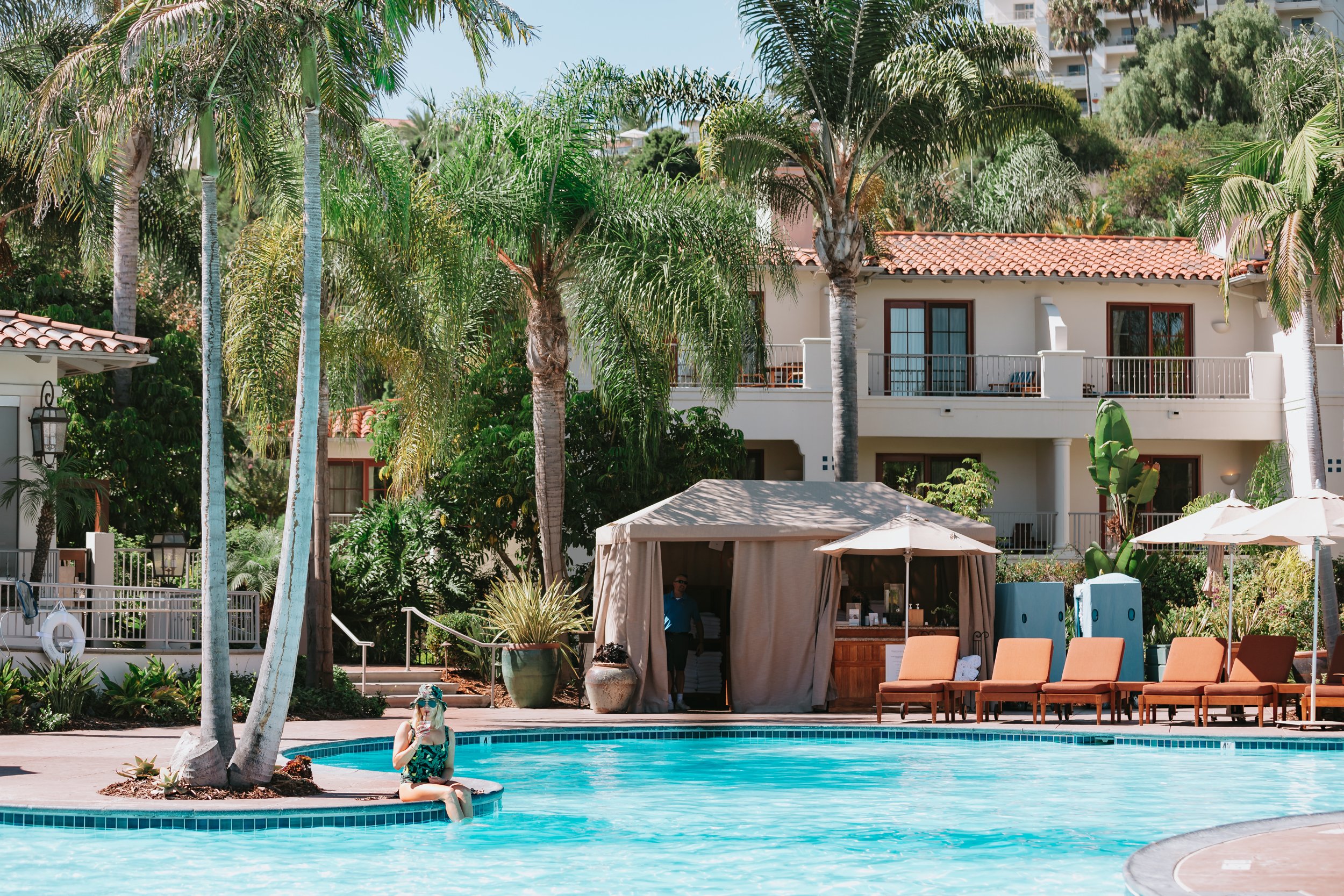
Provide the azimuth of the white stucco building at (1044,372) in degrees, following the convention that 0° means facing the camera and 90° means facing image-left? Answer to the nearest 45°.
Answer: approximately 0°

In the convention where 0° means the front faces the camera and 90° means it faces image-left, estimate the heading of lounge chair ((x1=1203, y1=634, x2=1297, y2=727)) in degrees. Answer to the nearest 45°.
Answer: approximately 45°

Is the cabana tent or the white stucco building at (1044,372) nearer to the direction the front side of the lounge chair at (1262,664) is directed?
the cabana tent

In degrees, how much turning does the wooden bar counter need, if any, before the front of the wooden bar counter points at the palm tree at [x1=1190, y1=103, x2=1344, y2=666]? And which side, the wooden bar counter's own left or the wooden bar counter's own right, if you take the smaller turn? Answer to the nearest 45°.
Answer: approximately 135° to the wooden bar counter's own left

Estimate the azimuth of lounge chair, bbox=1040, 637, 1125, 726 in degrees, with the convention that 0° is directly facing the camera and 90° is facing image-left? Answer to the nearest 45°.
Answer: approximately 45°

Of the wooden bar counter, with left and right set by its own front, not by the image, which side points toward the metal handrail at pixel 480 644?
right

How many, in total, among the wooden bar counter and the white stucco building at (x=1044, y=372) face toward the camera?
2

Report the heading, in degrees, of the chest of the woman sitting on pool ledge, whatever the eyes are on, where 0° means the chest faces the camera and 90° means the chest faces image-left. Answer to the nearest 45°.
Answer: approximately 315°
